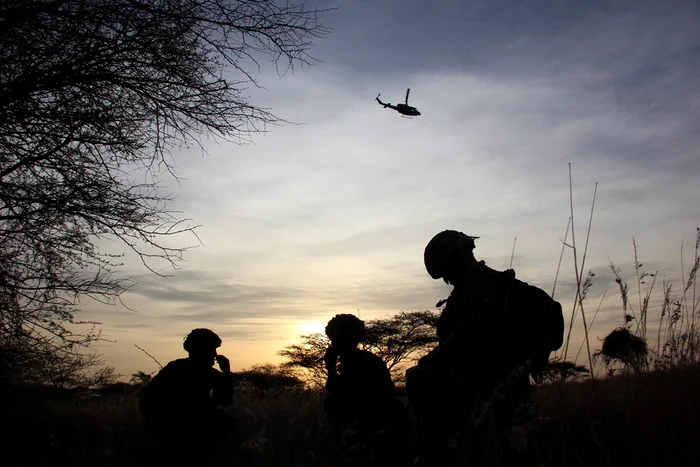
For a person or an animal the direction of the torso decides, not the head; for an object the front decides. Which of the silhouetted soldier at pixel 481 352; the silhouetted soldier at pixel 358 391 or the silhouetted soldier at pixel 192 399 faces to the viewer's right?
the silhouetted soldier at pixel 192 399

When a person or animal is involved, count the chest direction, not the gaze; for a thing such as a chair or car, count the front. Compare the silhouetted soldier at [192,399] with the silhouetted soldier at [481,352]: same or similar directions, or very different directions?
very different directions

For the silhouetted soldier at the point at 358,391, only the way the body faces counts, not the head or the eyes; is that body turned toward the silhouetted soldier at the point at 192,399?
yes

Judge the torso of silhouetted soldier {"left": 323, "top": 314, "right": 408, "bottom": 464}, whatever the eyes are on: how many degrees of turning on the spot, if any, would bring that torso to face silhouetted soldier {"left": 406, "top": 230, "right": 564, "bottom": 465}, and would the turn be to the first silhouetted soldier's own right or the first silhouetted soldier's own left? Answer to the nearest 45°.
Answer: approximately 135° to the first silhouetted soldier's own left

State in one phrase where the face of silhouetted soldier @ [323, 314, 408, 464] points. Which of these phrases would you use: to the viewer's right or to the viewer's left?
to the viewer's left

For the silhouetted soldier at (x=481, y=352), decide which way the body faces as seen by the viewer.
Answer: to the viewer's left

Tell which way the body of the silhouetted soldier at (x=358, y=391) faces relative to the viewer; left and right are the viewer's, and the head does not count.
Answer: facing to the left of the viewer

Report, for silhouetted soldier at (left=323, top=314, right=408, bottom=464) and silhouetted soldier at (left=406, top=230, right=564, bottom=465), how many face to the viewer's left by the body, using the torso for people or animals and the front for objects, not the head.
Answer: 2

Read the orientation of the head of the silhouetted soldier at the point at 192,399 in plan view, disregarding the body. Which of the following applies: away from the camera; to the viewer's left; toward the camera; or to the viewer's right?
to the viewer's right

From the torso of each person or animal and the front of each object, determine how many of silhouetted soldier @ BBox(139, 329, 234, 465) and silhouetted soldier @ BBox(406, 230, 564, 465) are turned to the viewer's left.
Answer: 1
